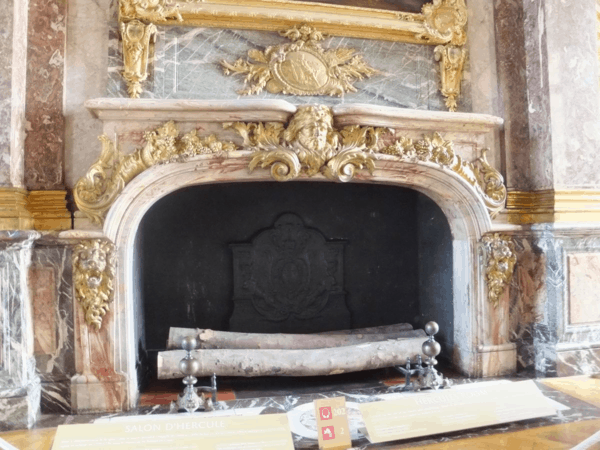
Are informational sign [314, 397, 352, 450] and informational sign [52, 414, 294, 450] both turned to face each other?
no

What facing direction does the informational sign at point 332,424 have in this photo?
toward the camera

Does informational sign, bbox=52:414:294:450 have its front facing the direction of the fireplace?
no

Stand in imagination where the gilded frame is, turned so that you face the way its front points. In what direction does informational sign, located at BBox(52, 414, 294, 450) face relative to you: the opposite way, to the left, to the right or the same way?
the same way

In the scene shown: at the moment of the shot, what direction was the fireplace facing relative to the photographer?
facing the viewer

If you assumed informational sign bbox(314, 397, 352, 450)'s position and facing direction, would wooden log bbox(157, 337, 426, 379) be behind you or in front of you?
behind

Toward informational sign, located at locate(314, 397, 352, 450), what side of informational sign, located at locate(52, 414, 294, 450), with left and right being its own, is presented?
left

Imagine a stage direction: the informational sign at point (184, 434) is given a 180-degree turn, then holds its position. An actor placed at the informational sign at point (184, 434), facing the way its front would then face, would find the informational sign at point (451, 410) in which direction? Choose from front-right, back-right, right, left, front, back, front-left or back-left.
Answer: right

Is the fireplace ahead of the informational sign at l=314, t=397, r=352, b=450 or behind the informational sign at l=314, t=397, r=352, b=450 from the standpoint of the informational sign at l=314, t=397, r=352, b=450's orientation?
behind
